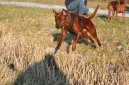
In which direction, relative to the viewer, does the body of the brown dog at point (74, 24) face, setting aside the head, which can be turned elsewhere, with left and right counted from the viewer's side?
facing the viewer and to the left of the viewer
